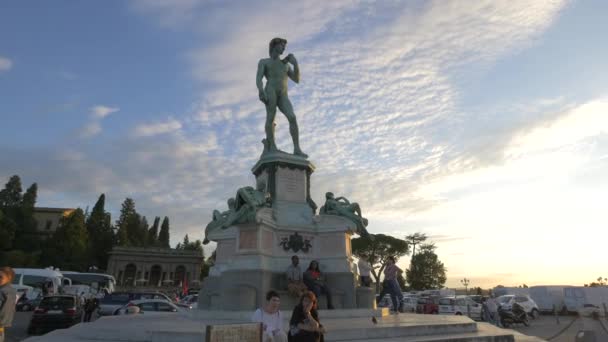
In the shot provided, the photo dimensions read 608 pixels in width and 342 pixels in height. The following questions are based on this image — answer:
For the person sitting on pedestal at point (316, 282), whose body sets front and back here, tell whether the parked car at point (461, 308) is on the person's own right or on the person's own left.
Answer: on the person's own left

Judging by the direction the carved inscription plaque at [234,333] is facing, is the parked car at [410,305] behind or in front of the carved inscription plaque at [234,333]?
behind

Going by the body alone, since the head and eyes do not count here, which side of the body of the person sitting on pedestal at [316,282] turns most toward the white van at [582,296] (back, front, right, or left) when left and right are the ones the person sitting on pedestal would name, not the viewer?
left

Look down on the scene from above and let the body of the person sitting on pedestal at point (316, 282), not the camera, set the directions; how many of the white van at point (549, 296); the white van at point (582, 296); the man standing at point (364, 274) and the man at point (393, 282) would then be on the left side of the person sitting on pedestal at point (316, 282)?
4

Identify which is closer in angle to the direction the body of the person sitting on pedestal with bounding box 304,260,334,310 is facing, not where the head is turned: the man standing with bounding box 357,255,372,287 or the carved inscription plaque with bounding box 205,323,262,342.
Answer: the carved inscription plaque

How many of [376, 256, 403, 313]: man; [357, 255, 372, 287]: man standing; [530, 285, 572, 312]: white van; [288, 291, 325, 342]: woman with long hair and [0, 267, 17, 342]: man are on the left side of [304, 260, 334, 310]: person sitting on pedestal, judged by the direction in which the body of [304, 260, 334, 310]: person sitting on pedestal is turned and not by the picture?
3
